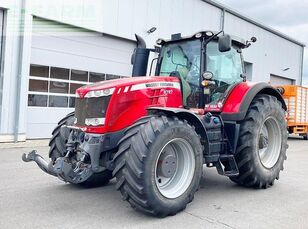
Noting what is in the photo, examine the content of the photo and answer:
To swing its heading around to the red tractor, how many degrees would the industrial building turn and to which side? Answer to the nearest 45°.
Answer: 0° — it already faces it

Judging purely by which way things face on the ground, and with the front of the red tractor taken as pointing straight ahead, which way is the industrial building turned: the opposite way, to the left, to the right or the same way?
to the left

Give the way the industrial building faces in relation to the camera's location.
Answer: facing the viewer and to the right of the viewer

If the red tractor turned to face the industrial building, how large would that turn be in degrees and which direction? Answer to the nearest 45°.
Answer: approximately 90° to its right

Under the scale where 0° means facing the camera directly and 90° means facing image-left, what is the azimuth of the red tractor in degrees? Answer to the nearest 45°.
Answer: approximately 45°
